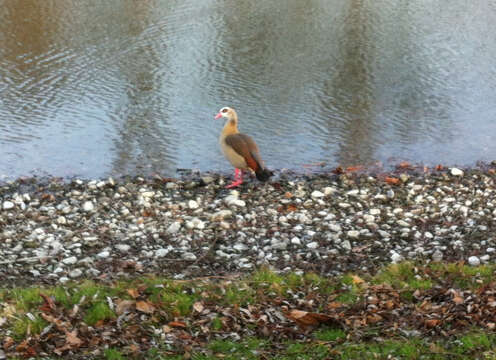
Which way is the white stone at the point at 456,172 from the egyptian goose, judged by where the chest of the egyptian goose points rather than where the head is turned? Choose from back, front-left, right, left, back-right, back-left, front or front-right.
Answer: back

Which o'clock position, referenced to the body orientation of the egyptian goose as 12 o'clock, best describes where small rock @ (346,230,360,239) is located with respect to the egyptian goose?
The small rock is roughly at 8 o'clock from the egyptian goose.

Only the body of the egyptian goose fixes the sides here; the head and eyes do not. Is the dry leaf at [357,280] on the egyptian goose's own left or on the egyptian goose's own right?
on the egyptian goose's own left

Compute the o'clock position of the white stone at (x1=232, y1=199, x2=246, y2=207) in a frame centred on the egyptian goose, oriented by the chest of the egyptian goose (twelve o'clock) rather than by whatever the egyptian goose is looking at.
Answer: The white stone is roughly at 9 o'clock from the egyptian goose.

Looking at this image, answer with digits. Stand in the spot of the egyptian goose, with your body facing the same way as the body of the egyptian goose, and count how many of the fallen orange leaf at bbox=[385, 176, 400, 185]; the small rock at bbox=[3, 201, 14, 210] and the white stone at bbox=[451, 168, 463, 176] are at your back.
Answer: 2

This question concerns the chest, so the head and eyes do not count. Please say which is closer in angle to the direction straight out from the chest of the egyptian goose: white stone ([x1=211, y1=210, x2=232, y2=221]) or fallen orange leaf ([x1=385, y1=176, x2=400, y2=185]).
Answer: the white stone

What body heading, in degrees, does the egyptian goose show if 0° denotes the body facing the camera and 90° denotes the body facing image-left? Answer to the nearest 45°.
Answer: approximately 90°

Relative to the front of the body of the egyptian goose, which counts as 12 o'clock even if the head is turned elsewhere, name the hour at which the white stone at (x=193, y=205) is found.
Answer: The white stone is roughly at 10 o'clock from the egyptian goose.

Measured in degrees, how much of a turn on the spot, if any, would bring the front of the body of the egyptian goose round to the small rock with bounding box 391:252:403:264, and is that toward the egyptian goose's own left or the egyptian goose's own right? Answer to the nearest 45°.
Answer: approximately 135° to the egyptian goose's own left

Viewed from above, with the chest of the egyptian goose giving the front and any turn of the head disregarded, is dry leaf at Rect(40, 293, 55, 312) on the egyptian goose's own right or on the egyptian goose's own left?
on the egyptian goose's own left

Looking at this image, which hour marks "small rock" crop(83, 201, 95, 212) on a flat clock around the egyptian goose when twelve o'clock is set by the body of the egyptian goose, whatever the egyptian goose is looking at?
The small rock is roughly at 11 o'clock from the egyptian goose.
